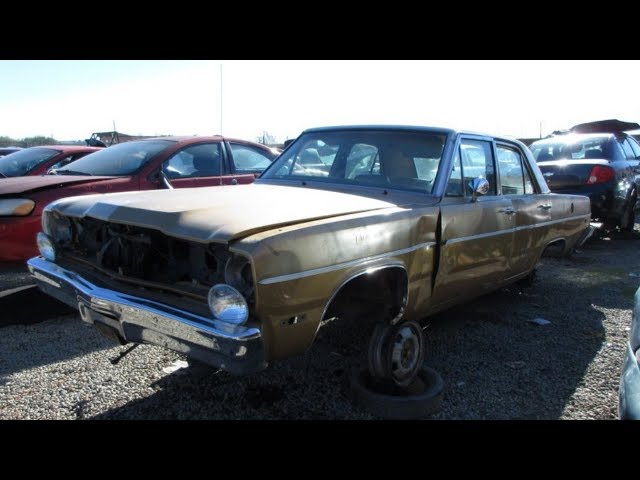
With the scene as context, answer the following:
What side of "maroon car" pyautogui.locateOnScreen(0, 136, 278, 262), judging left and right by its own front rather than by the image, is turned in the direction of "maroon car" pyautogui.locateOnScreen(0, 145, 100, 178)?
right

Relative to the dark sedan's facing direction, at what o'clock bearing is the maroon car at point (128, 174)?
The maroon car is roughly at 6 o'clock from the dark sedan.

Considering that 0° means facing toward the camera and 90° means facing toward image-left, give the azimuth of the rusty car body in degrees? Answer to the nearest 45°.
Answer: approximately 45°

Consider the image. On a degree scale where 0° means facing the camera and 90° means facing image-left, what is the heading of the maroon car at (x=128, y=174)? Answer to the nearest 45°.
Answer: approximately 45°

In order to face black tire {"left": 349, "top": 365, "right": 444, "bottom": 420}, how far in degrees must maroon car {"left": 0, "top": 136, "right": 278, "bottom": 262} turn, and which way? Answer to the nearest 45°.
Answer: approximately 90° to its left

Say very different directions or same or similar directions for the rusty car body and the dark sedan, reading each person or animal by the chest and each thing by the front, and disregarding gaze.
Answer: very different directions

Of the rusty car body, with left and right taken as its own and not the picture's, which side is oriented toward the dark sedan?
back

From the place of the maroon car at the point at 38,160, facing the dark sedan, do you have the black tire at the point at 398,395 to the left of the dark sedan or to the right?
right

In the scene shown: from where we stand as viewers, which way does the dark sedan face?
facing away from the viewer and to the right of the viewer
